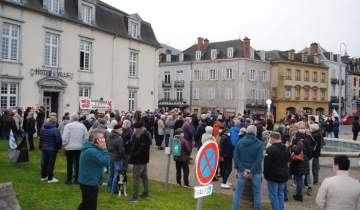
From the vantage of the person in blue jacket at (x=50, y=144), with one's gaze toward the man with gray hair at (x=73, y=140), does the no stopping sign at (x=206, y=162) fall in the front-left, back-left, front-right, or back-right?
front-right

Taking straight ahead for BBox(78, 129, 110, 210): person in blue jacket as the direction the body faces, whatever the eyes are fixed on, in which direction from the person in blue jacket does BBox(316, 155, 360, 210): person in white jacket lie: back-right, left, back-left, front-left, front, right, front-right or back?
front-right

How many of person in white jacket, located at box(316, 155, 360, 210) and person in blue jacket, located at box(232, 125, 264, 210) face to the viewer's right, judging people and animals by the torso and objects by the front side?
0

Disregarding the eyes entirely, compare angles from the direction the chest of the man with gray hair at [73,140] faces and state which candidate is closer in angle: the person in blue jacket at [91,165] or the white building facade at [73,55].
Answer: the white building facade

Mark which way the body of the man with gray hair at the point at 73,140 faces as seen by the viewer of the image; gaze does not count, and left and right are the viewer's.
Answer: facing away from the viewer

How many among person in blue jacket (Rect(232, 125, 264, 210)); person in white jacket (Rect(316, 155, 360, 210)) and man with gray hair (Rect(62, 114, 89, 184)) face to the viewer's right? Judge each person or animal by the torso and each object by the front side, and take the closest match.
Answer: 0

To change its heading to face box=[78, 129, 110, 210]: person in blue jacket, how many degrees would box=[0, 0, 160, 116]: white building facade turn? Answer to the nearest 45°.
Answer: approximately 45° to its right

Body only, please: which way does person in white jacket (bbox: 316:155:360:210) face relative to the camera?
away from the camera

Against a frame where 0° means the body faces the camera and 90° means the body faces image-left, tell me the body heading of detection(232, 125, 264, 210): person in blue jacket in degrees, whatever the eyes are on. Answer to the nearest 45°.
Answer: approximately 180°

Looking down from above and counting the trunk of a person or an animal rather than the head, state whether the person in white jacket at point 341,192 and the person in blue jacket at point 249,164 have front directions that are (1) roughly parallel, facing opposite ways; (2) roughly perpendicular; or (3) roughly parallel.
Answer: roughly parallel
